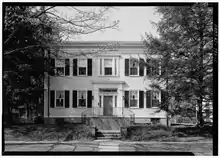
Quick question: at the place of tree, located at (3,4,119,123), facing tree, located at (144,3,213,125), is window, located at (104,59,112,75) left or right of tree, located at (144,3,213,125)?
left

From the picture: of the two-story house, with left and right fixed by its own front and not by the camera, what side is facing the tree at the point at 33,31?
right

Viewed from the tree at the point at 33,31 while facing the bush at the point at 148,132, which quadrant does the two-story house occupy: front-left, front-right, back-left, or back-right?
front-left

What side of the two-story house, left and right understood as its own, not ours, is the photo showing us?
front

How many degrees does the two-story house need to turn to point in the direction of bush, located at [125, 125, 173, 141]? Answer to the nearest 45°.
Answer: approximately 45° to its left

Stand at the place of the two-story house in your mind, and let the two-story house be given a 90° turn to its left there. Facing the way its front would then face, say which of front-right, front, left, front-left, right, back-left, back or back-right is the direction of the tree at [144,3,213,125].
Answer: front-right
